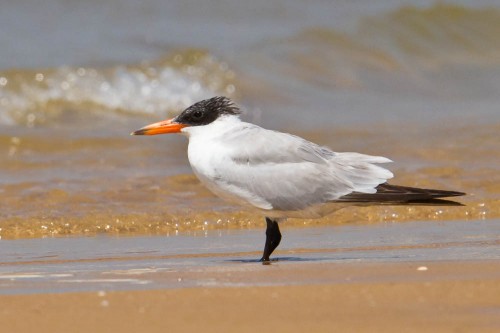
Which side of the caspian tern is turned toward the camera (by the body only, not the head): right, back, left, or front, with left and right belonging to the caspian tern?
left
